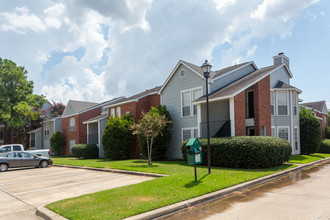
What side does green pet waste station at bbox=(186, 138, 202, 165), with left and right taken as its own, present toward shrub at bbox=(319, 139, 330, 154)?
left

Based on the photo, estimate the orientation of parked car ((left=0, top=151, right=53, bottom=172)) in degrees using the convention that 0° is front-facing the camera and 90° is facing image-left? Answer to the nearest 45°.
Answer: approximately 270°

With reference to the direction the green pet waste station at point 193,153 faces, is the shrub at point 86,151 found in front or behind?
behind

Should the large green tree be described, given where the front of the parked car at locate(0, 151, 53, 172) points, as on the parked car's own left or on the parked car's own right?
on the parked car's own left
